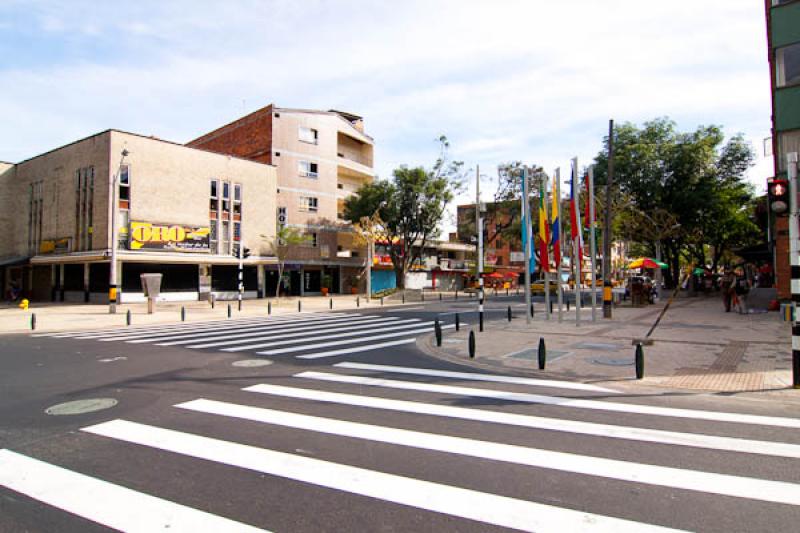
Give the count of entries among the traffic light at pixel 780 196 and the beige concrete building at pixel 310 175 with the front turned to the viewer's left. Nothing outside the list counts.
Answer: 0

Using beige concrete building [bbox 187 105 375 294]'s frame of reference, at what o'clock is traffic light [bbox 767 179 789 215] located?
The traffic light is roughly at 1 o'clock from the beige concrete building.

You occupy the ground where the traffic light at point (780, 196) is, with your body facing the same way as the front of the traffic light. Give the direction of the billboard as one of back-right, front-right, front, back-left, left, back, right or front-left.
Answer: right

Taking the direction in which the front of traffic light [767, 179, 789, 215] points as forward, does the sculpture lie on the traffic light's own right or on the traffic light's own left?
on the traffic light's own right

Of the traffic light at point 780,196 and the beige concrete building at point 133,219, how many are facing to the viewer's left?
0

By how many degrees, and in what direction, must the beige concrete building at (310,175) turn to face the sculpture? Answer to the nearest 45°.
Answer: approximately 90° to its right

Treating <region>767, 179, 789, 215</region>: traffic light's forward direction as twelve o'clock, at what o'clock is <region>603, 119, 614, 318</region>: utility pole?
The utility pole is roughly at 5 o'clock from the traffic light.

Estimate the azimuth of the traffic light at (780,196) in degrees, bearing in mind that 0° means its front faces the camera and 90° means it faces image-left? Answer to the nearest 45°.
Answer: approximately 0°

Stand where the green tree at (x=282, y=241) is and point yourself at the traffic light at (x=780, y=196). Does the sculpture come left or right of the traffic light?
right

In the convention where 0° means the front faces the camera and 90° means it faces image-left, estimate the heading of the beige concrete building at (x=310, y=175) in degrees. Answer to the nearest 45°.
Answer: approximately 315°
